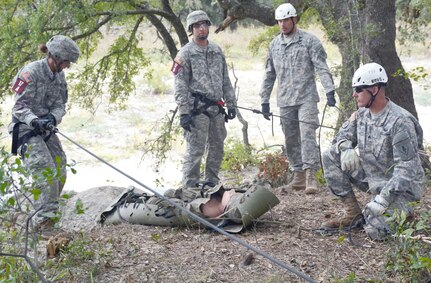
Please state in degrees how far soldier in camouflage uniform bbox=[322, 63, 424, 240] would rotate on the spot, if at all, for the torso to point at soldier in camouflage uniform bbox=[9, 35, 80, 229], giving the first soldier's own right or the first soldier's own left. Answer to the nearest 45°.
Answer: approximately 45° to the first soldier's own right

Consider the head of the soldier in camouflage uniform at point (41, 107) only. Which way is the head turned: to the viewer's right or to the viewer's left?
to the viewer's right

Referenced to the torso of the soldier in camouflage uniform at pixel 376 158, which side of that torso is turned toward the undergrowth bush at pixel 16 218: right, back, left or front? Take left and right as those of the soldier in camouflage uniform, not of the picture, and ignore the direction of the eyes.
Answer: front

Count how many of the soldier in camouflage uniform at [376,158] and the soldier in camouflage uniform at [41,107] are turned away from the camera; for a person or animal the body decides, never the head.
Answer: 0

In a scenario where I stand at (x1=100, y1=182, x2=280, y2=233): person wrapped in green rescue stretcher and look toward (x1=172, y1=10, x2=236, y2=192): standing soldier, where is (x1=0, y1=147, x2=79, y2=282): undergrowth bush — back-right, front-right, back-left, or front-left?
back-left

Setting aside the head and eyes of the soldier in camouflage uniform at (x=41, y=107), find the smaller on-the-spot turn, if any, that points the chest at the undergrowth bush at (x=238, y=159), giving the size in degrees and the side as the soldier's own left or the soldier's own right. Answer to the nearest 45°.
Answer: approximately 90° to the soldier's own left

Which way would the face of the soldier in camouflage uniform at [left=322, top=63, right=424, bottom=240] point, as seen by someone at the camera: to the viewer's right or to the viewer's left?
to the viewer's left

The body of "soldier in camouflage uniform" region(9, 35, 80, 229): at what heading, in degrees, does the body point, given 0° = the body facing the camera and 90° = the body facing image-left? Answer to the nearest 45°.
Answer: approximately 315°

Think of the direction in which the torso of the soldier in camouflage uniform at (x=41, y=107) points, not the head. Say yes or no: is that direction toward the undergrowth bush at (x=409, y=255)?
yes

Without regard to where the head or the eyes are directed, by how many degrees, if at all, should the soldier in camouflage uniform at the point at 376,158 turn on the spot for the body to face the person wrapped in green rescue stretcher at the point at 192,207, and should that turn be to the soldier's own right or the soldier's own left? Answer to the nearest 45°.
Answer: approximately 45° to the soldier's own right

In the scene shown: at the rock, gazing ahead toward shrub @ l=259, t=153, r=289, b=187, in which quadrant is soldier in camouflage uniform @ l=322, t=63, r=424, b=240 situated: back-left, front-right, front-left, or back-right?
front-right

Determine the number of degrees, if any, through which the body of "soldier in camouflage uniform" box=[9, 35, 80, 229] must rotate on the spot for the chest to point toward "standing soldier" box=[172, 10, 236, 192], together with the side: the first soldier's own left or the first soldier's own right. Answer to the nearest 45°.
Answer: approximately 45° to the first soldier's own left

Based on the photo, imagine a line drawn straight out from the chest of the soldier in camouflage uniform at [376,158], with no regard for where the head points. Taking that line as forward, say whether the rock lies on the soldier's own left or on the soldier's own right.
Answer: on the soldier's own right
